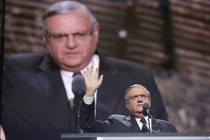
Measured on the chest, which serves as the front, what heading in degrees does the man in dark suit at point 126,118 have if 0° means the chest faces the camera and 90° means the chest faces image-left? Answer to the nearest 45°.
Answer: approximately 0°
